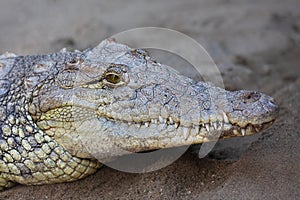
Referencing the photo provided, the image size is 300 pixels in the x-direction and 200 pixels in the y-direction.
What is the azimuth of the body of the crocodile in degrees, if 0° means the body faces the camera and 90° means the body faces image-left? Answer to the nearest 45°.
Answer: approximately 270°
